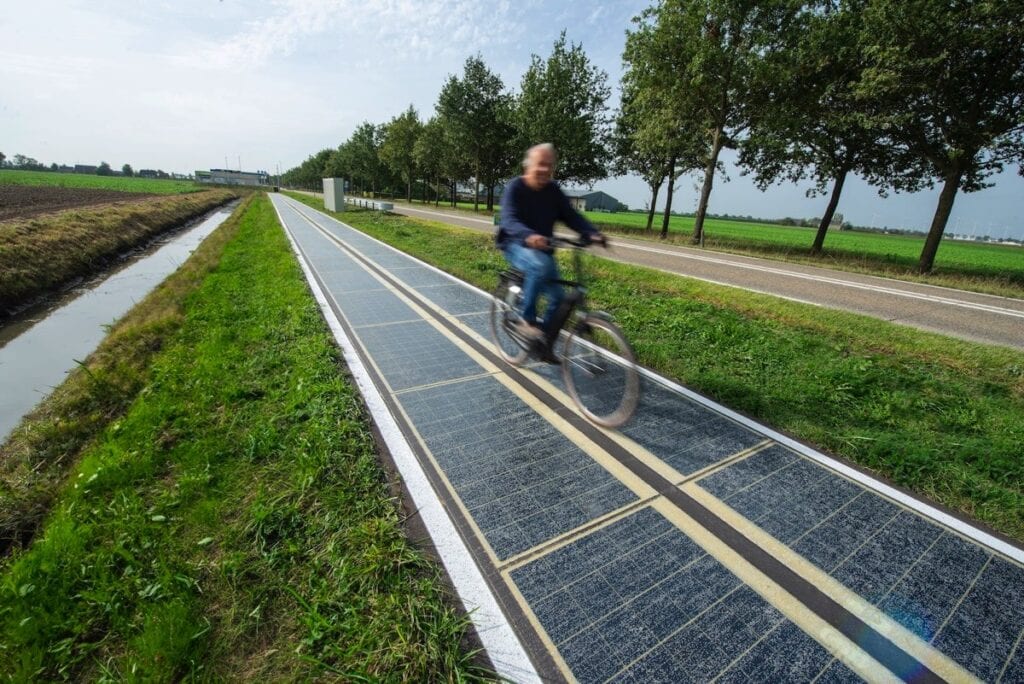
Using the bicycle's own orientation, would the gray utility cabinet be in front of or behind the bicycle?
behind

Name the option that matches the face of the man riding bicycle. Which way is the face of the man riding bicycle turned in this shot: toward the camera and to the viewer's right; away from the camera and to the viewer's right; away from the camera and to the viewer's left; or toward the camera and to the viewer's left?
toward the camera and to the viewer's right

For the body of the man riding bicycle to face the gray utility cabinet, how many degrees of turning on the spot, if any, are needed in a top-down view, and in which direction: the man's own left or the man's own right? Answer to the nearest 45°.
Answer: approximately 180°
